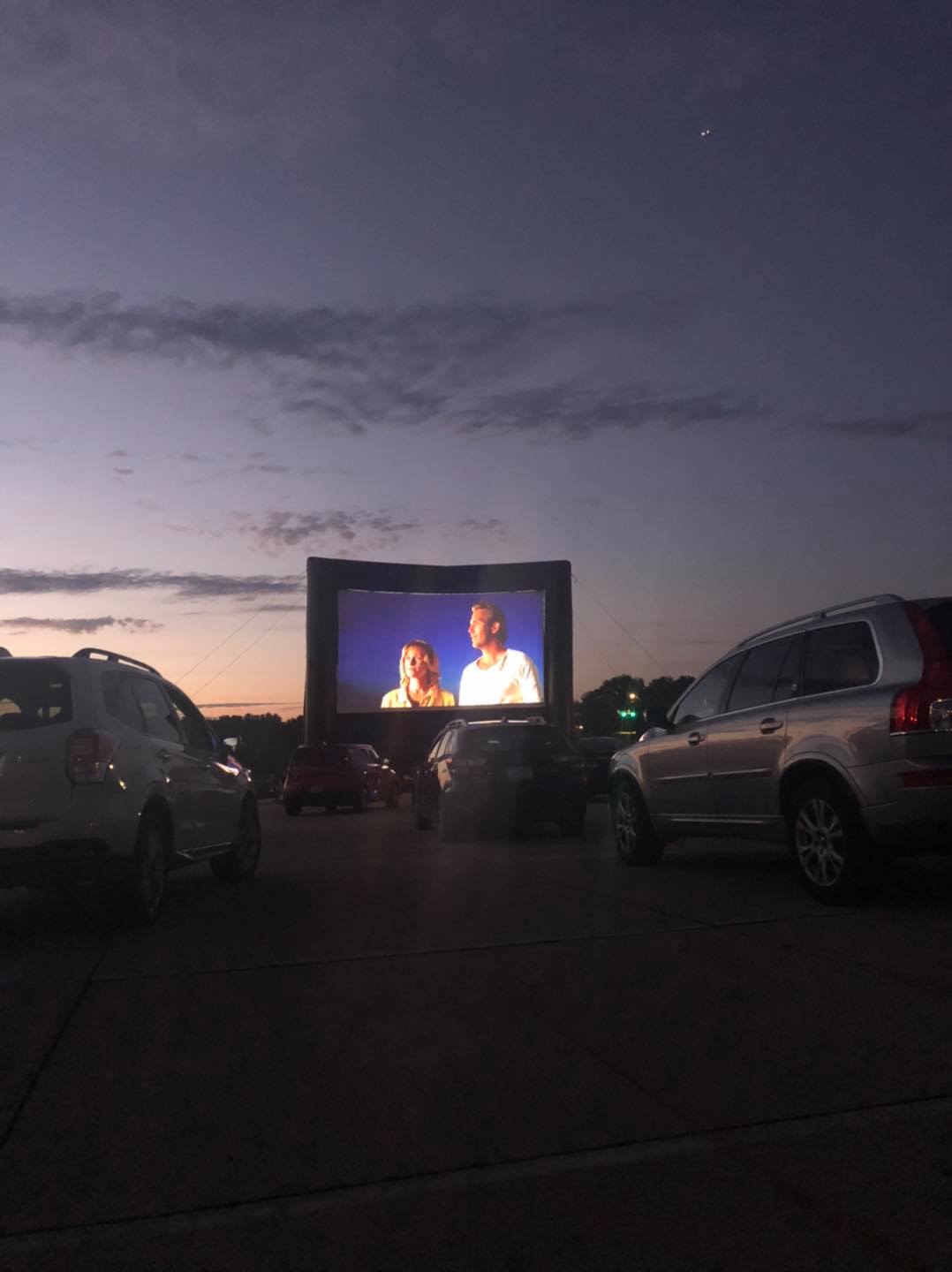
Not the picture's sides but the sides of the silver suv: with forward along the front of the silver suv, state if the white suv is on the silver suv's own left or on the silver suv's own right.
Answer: on the silver suv's own left

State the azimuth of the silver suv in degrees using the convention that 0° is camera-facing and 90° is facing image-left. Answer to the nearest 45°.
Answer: approximately 135°

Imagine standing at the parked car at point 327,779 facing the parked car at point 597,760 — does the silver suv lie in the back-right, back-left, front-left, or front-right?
front-right

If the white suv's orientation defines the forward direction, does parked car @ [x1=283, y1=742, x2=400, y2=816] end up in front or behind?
in front

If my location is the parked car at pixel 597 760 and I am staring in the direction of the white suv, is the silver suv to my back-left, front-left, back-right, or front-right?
front-left

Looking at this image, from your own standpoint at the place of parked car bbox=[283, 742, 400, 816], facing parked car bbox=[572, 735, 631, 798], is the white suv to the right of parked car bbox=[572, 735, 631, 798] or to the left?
right

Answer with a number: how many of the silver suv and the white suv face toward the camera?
0

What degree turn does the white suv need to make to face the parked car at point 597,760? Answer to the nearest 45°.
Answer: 0° — it already faces it

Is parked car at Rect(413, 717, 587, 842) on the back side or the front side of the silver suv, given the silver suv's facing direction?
on the front side

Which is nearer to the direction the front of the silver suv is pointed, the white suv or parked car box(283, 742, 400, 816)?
the parked car

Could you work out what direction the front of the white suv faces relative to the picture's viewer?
facing away from the viewer and to the right of the viewer
